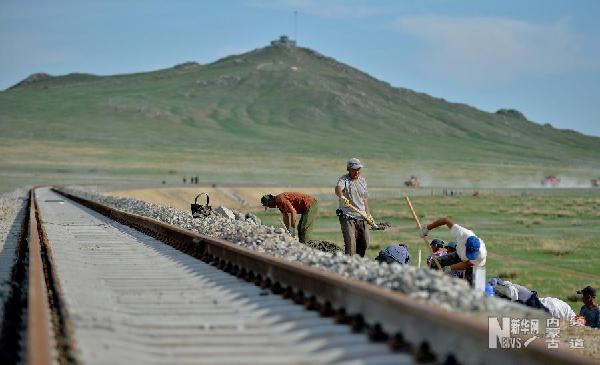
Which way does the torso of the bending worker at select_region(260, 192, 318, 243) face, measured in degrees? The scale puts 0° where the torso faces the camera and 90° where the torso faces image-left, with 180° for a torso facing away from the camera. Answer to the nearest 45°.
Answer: approximately 90°

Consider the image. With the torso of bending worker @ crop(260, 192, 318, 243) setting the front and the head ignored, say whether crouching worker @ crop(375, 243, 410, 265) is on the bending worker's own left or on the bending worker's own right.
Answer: on the bending worker's own left
